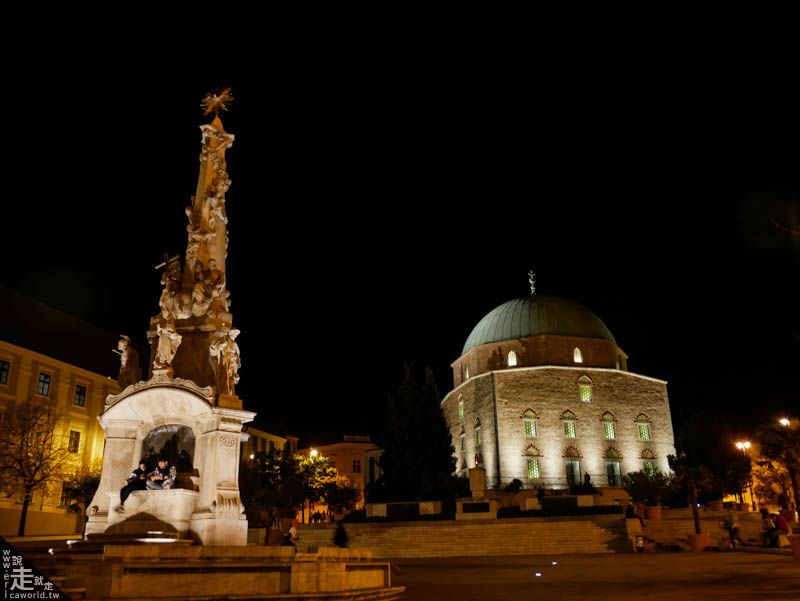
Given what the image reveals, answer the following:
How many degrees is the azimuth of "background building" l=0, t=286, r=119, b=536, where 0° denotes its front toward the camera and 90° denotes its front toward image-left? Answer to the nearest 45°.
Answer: approximately 315°

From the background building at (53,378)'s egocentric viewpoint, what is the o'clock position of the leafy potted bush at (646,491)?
The leafy potted bush is roughly at 11 o'clock from the background building.

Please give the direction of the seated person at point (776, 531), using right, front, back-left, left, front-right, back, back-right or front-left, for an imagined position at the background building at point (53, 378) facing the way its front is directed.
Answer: front

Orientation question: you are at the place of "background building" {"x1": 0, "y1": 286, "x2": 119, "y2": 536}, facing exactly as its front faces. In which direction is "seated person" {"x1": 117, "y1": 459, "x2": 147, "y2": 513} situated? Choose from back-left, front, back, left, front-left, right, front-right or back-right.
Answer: front-right

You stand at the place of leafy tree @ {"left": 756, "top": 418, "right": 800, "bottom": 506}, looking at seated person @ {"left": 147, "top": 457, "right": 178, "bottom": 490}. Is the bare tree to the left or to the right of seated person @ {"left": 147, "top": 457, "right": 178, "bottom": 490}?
right
